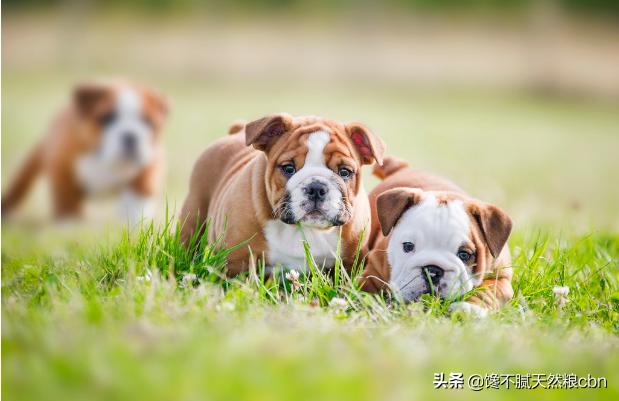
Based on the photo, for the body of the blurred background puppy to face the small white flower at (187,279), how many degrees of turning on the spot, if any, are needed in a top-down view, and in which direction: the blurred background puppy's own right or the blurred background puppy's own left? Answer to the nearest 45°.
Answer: approximately 45° to the blurred background puppy's own right

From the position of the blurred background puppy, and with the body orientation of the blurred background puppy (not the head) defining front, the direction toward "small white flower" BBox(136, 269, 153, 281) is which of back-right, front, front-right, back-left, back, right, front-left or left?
front-right

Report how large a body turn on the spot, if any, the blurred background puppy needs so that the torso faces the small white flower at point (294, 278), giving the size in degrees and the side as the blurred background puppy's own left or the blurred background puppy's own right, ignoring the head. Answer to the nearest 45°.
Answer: approximately 45° to the blurred background puppy's own right

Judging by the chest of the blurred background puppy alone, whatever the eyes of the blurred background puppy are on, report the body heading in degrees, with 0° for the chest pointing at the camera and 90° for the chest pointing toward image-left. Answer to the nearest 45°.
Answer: approximately 315°
